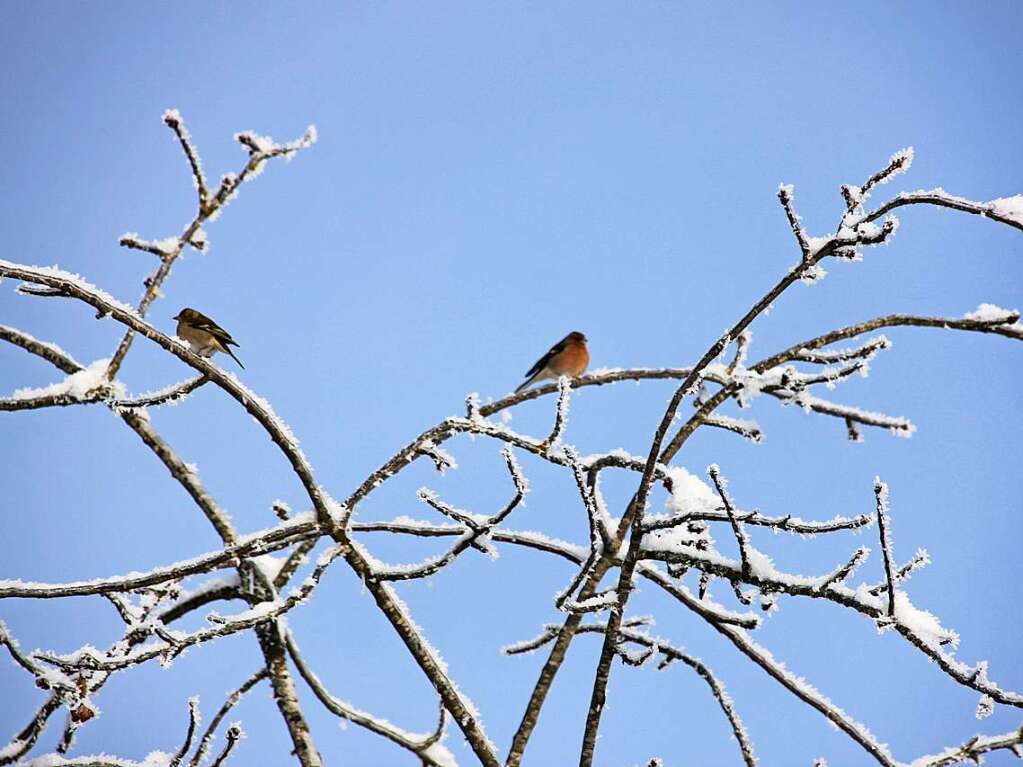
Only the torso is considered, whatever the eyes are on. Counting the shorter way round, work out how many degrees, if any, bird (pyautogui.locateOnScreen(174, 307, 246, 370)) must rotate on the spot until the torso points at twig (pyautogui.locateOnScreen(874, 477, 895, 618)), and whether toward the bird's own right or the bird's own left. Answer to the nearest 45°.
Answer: approximately 135° to the bird's own left

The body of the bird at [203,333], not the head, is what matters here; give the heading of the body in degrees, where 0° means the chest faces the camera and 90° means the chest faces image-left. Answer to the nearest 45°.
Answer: approximately 90°
